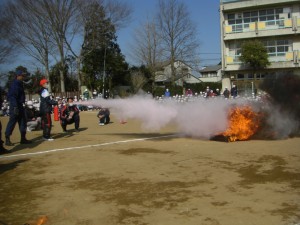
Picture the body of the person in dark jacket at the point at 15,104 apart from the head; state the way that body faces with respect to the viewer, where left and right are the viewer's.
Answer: facing to the right of the viewer

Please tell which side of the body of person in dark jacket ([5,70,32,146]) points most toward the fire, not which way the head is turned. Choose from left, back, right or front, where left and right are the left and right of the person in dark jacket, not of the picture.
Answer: front

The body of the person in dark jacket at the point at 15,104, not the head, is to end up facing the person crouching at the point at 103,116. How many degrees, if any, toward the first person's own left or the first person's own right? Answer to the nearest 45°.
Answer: approximately 45° to the first person's own left

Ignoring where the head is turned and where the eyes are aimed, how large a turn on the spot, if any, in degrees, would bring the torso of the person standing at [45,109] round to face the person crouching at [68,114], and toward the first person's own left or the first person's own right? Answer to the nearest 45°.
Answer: approximately 90° to the first person's own left

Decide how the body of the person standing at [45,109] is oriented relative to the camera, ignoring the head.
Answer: to the viewer's right

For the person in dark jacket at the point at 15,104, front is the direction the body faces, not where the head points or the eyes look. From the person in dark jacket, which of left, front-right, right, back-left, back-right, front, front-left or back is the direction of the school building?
front-left

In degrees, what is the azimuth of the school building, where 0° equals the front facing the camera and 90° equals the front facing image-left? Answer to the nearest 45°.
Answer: approximately 45°

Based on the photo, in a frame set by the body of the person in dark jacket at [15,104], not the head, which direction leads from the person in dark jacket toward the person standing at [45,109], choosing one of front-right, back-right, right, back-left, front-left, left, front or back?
front-left

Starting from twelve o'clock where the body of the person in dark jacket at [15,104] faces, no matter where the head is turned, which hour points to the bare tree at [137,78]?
The bare tree is roughly at 10 o'clock from the person in dark jacket.
